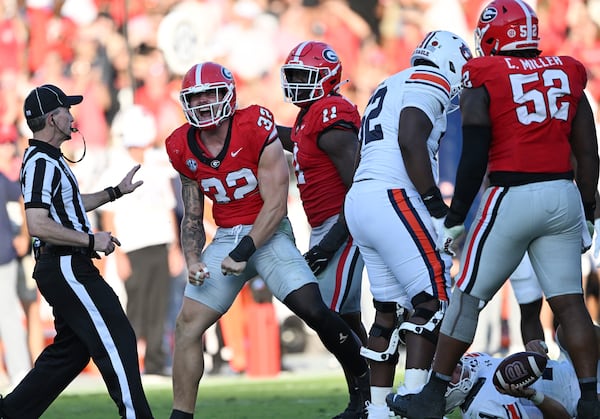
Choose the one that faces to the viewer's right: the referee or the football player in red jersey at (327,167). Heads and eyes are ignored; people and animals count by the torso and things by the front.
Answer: the referee

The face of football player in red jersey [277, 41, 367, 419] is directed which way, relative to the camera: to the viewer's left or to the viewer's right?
to the viewer's left

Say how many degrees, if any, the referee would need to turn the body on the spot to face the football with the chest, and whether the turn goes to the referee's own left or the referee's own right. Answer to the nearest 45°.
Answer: approximately 45° to the referee's own right

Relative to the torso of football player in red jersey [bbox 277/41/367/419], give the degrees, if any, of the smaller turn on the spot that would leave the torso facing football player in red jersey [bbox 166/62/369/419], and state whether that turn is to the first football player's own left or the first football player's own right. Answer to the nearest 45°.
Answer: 0° — they already face them

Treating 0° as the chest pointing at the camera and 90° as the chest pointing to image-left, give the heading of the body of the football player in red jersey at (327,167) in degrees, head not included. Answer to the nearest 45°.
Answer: approximately 45°

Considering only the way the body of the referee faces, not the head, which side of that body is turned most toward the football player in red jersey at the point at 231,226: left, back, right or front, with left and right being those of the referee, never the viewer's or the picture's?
front

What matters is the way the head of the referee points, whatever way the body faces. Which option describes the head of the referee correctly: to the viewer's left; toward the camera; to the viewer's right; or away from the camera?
to the viewer's right

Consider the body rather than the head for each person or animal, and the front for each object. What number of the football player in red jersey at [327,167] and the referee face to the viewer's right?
1

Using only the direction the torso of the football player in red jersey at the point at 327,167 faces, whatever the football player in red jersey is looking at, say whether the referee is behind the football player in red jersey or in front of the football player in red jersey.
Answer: in front

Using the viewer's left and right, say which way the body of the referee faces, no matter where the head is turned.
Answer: facing to the right of the viewer

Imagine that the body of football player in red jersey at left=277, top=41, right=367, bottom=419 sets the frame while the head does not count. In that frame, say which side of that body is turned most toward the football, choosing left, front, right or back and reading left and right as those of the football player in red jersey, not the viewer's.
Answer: left

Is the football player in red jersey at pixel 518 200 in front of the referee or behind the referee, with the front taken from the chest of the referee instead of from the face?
in front
